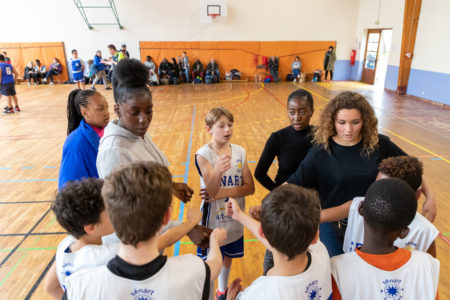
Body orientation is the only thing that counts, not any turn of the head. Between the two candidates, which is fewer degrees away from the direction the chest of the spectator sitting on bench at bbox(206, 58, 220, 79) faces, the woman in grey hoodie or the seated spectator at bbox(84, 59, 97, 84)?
the woman in grey hoodie

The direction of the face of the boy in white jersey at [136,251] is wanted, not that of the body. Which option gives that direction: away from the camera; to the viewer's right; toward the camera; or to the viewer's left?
away from the camera

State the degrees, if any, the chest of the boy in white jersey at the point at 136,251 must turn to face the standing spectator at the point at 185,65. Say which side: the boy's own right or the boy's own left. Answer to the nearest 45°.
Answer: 0° — they already face them

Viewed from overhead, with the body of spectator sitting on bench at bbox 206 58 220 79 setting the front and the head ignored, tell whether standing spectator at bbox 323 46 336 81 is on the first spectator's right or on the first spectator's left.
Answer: on the first spectator's left

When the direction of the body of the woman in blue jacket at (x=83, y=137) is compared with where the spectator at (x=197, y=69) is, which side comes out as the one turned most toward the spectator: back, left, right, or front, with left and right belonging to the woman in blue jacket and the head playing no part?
left

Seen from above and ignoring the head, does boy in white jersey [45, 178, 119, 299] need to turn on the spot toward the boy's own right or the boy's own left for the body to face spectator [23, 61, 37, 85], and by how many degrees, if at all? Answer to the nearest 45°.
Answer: approximately 45° to the boy's own left

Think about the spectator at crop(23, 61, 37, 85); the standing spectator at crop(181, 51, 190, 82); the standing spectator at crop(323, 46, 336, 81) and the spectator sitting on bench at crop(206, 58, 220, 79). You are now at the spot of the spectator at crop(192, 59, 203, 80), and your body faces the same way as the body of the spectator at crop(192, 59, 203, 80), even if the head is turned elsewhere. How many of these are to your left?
2

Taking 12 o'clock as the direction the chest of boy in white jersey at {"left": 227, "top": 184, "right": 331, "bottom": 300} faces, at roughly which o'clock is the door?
The door is roughly at 2 o'clock from the boy in white jersey.

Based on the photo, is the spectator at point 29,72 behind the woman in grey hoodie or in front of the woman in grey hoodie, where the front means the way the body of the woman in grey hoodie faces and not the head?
behind

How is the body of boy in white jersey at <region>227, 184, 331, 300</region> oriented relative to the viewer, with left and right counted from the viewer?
facing away from the viewer and to the left of the viewer

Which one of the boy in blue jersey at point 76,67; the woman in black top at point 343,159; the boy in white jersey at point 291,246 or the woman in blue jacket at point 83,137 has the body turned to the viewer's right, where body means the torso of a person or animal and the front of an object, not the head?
the woman in blue jacket

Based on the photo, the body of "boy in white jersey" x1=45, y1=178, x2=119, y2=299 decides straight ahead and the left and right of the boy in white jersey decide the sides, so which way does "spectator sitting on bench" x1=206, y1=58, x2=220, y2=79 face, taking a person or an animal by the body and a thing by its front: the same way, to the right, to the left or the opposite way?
the opposite way

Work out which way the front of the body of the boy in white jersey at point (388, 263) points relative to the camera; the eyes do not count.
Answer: away from the camera

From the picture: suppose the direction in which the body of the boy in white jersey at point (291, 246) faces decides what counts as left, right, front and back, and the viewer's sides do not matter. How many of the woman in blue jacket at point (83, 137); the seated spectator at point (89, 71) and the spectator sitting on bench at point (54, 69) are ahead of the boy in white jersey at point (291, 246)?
3

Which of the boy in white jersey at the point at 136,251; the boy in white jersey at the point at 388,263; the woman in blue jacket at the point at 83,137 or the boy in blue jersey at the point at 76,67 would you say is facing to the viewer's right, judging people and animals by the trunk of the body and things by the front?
the woman in blue jacket

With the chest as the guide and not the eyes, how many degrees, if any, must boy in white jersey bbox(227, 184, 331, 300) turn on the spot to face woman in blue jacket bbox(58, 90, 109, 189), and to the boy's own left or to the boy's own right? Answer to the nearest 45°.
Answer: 0° — they already face them
